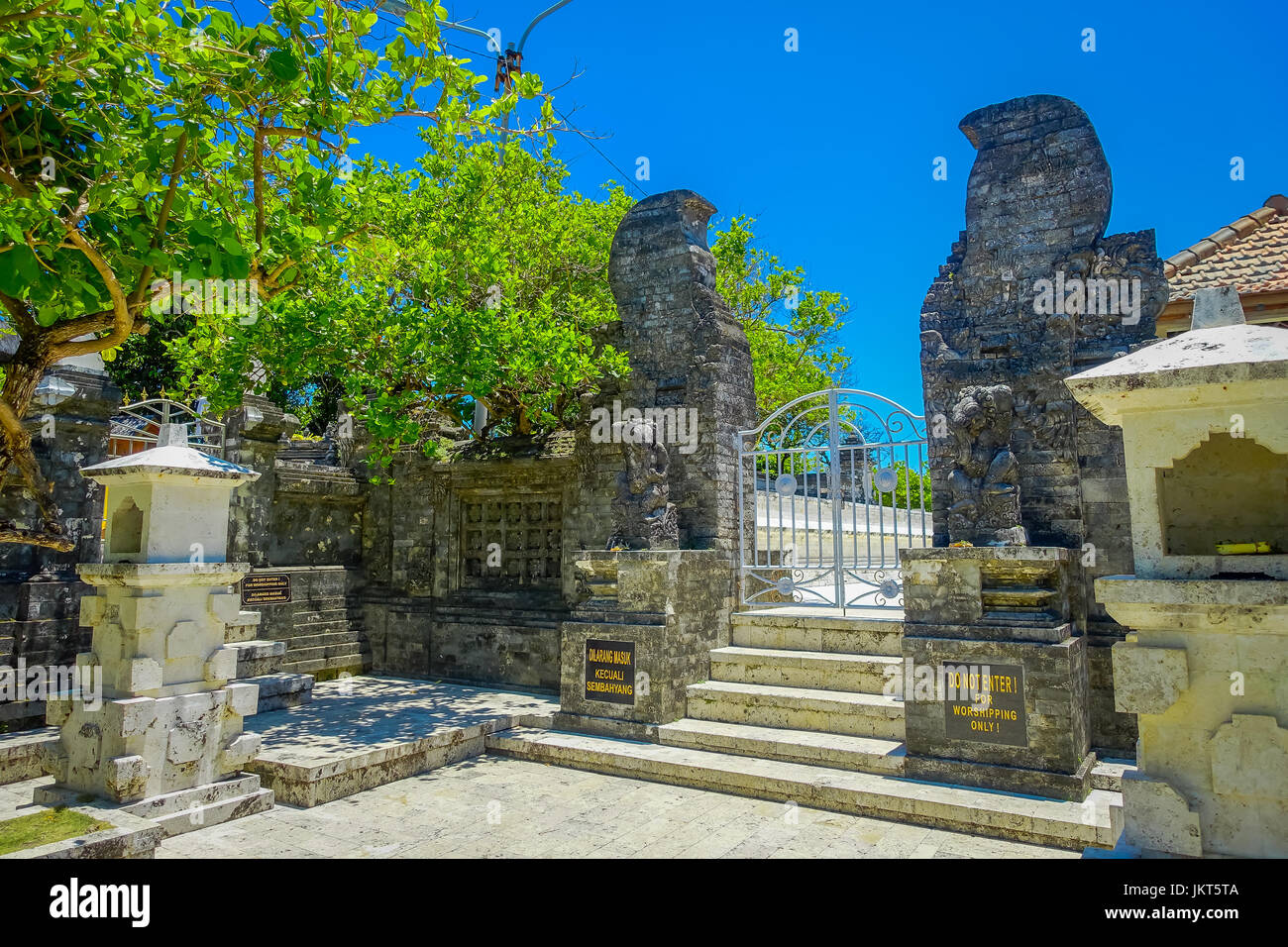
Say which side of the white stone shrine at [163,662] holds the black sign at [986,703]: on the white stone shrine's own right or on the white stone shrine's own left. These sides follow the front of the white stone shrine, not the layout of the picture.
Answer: on the white stone shrine's own left

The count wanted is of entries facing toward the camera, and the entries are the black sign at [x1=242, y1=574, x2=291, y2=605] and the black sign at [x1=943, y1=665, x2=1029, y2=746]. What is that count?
2

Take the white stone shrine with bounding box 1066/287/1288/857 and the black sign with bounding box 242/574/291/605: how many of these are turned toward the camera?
2

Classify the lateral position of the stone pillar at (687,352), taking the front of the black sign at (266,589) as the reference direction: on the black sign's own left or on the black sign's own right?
on the black sign's own left

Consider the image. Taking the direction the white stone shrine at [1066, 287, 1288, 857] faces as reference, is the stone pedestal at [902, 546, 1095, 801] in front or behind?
behind

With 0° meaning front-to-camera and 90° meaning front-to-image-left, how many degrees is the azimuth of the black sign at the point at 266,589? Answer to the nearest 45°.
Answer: approximately 0°

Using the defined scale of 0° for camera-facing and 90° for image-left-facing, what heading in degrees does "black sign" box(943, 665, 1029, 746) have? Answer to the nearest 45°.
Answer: approximately 0°
